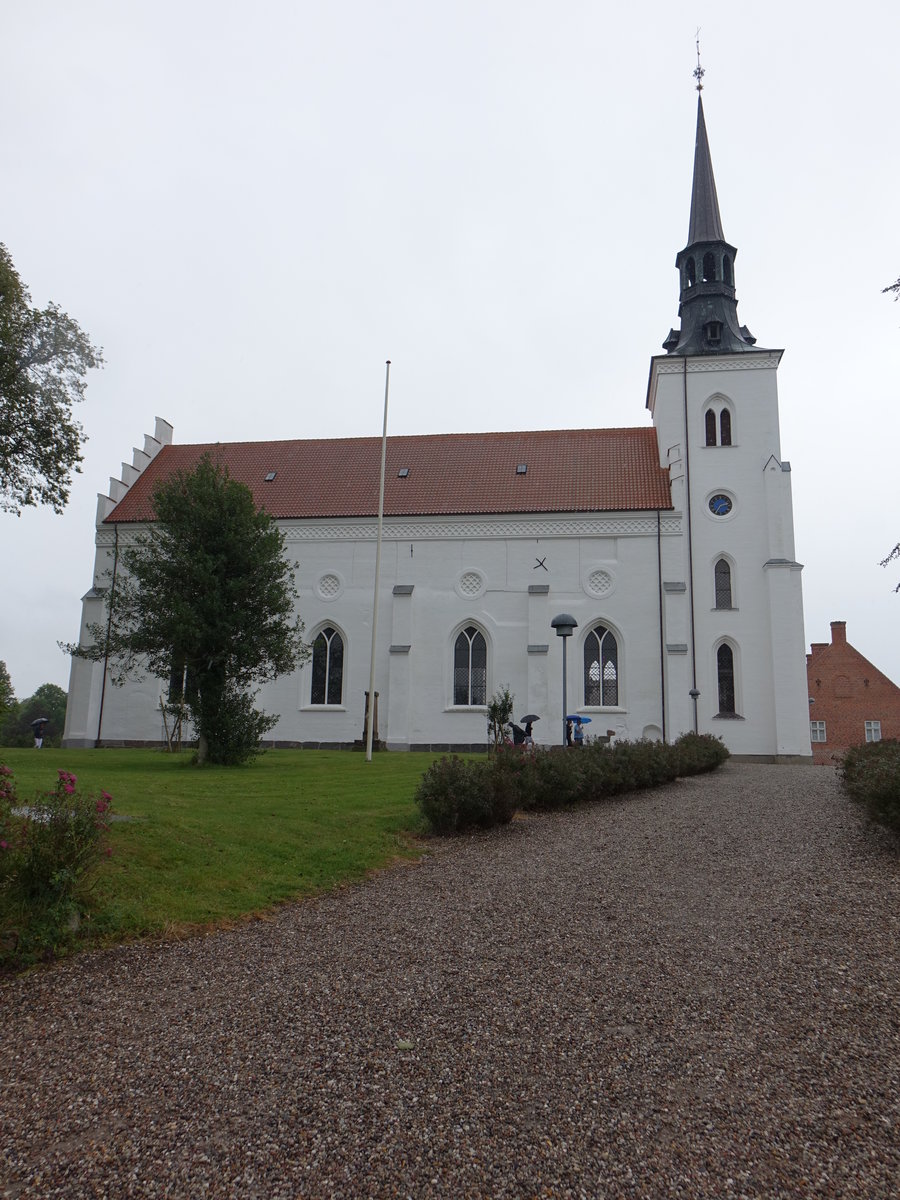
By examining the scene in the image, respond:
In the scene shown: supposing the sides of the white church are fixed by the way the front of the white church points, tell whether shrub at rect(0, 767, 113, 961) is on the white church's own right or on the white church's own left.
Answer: on the white church's own right

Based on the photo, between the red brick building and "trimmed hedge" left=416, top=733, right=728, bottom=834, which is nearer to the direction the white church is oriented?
the red brick building

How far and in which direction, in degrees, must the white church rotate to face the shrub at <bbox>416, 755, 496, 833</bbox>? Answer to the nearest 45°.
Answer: approximately 90° to its right

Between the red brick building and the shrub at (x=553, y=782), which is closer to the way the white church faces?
the red brick building

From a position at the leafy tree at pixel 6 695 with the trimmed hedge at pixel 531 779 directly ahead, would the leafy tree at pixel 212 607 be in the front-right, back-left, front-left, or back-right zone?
front-left

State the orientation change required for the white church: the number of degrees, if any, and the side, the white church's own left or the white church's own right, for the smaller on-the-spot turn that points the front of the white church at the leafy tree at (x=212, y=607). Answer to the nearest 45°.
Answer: approximately 135° to the white church's own right

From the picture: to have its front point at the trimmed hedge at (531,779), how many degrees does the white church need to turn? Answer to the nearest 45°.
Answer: approximately 90° to its right

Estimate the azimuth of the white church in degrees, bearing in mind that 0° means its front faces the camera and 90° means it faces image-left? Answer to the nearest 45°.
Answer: approximately 270°

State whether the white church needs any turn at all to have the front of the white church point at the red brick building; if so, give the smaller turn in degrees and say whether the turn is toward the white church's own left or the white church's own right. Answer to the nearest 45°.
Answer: approximately 45° to the white church's own left
